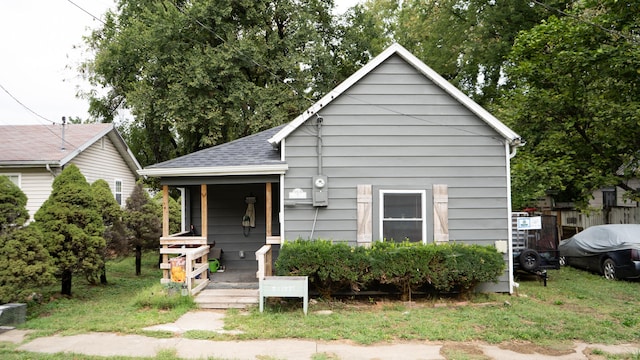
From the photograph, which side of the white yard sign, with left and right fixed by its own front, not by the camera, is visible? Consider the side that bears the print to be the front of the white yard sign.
front

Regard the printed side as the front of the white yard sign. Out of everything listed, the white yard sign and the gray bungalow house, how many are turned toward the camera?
2

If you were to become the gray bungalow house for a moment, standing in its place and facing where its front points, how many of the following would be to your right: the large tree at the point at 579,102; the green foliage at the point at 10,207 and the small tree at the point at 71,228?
2

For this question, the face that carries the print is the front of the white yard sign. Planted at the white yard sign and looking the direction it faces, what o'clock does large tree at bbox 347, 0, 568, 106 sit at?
The large tree is roughly at 7 o'clock from the white yard sign.

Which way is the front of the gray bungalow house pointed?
toward the camera

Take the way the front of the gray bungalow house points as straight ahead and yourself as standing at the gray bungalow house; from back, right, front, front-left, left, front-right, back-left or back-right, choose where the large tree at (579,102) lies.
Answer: back-left

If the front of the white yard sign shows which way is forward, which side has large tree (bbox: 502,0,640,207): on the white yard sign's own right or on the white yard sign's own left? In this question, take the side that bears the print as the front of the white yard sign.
on the white yard sign's own left

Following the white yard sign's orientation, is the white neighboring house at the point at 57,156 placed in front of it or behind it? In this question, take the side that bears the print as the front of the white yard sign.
behind

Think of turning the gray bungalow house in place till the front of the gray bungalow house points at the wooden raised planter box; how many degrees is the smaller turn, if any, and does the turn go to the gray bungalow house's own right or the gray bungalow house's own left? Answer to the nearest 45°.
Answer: approximately 45° to the gray bungalow house's own right

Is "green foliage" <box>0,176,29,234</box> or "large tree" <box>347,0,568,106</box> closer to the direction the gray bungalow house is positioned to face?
the green foliage
